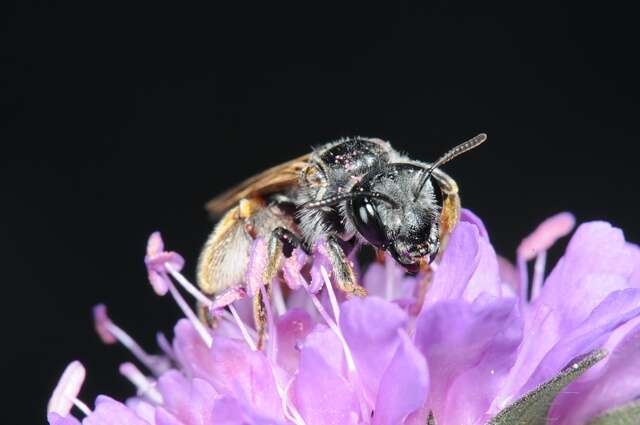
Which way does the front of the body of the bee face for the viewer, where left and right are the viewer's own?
facing the viewer and to the right of the viewer
